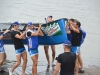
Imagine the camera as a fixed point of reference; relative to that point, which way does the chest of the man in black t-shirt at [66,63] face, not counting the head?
away from the camera
